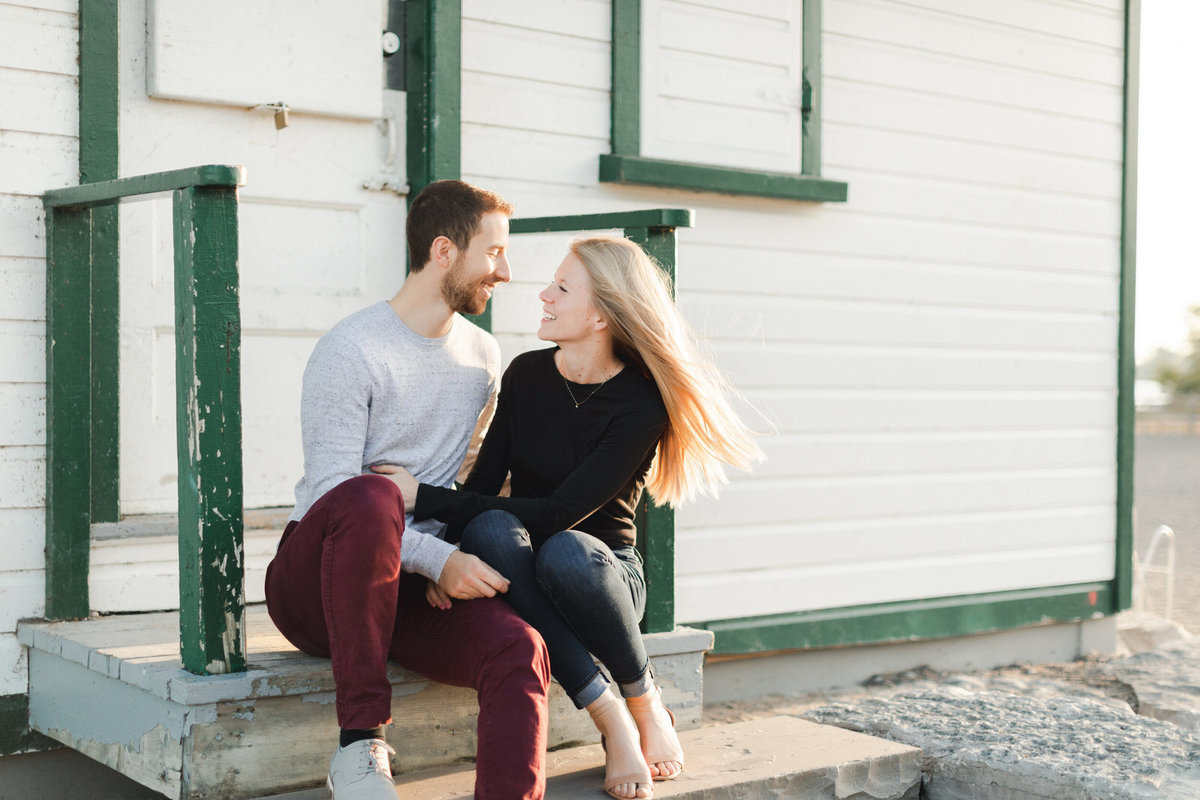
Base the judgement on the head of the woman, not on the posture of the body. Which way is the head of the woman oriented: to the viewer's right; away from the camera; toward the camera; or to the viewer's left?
to the viewer's left

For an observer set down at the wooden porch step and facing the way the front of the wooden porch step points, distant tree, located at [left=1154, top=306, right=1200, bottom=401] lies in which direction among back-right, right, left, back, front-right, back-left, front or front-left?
left

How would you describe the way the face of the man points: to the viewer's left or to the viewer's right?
to the viewer's right

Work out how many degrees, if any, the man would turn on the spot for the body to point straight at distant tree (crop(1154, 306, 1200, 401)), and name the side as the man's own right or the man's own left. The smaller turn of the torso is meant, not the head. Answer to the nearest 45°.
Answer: approximately 90° to the man's own left

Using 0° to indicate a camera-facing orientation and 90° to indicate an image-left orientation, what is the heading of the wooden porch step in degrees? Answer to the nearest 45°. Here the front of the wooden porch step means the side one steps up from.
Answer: approximately 315°

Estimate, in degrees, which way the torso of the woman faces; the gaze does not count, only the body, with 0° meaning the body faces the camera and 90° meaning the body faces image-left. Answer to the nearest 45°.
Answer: approximately 45°

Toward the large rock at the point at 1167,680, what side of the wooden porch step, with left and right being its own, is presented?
left

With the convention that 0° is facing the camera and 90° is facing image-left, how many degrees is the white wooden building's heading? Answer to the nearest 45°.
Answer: approximately 315°

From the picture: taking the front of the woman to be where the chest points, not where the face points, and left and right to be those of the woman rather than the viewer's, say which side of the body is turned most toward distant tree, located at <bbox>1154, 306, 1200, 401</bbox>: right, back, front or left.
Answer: back

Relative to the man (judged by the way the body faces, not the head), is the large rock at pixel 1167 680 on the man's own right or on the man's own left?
on the man's own left
